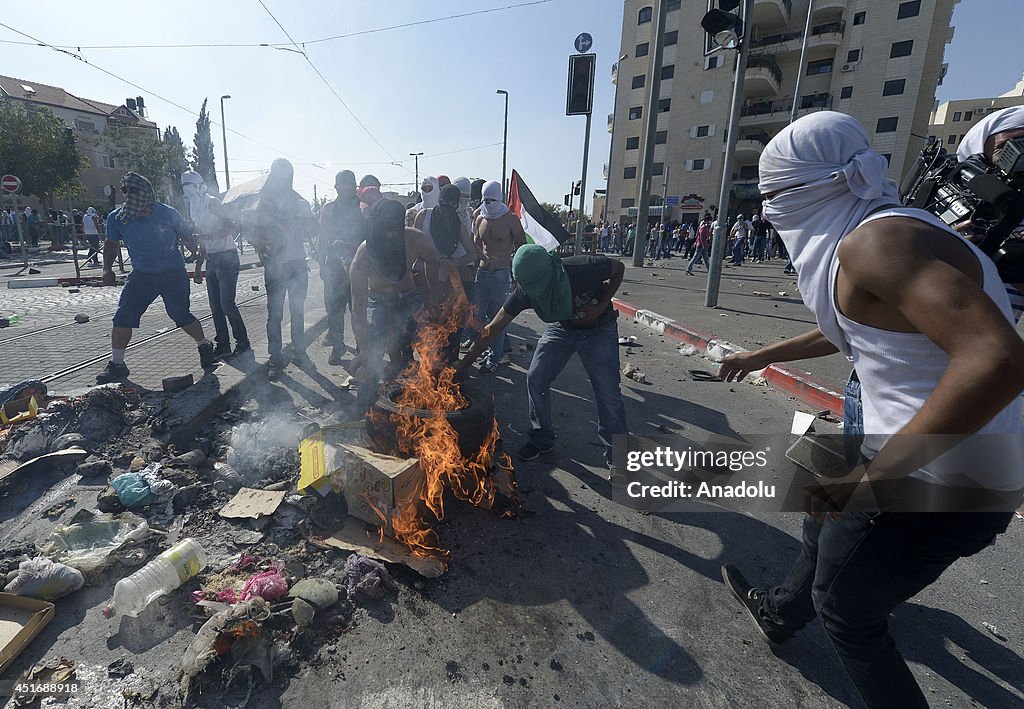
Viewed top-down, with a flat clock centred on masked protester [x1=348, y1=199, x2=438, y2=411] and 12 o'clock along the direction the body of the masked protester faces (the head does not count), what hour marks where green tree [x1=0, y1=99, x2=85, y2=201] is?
The green tree is roughly at 5 o'clock from the masked protester.

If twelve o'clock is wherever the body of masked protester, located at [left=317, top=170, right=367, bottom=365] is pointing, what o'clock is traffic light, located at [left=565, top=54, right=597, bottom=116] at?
The traffic light is roughly at 8 o'clock from the masked protester.

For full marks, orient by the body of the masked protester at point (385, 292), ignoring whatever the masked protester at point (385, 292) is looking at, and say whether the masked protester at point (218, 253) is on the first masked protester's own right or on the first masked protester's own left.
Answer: on the first masked protester's own right

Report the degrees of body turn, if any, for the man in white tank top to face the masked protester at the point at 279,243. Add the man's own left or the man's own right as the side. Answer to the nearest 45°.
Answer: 0° — they already face them

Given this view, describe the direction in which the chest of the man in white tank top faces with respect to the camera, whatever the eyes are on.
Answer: to the viewer's left

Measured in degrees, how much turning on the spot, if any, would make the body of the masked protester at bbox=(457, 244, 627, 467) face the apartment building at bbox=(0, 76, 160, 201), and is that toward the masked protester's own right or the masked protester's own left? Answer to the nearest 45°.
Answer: approximately 90° to the masked protester's own right

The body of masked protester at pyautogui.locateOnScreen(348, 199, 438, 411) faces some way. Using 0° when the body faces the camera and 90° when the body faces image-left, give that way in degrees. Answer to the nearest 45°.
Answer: approximately 0°
